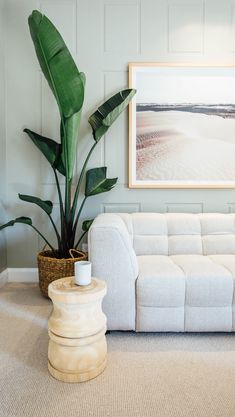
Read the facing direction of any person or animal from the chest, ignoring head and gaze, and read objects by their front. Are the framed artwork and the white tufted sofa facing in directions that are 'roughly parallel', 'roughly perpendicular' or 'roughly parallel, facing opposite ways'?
roughly parallel

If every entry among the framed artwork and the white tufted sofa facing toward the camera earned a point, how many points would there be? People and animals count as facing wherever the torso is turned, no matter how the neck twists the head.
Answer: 2

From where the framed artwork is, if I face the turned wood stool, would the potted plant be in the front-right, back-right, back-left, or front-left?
front-right

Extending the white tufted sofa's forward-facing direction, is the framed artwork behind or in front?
behind

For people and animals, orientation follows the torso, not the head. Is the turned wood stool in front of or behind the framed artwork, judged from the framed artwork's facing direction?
in front

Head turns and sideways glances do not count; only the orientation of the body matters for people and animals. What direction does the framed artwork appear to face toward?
toward the camera

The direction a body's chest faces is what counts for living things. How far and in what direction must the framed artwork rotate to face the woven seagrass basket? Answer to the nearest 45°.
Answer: approximately 45° to its right

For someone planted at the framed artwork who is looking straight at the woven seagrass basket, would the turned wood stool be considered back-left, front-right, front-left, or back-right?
front-left

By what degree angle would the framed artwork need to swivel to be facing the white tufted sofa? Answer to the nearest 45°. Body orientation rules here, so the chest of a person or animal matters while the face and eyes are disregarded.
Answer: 0° — it already faces it

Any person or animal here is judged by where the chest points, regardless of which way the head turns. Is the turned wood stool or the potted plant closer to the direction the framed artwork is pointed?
the turned wood stool
